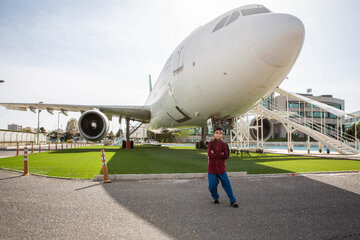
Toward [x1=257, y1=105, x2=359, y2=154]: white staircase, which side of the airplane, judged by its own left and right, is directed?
left

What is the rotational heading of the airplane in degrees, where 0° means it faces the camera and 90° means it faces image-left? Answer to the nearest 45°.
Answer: approximately 315°
